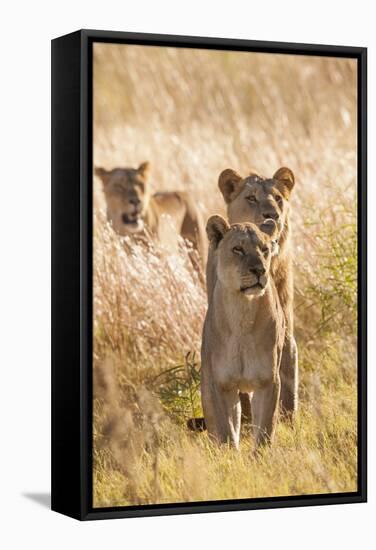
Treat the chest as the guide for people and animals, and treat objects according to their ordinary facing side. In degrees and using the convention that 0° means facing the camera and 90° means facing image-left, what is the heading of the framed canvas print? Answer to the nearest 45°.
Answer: approximately 315°
